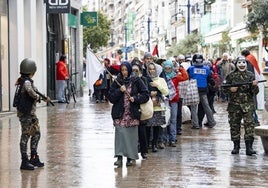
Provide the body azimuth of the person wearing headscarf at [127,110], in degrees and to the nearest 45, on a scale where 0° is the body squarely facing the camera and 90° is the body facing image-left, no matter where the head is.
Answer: approximately 0°

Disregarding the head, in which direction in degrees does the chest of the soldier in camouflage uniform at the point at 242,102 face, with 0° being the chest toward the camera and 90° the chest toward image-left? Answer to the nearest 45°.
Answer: approximately 0°

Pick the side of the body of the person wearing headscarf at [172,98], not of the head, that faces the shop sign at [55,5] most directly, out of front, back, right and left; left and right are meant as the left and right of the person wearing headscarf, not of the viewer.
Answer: right

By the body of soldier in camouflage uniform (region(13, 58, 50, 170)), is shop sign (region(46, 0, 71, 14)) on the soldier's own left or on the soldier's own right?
on the soldier's own left

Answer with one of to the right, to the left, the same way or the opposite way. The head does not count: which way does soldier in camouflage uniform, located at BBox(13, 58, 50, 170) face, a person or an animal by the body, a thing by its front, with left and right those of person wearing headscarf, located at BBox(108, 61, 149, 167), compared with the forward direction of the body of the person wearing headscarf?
to the left

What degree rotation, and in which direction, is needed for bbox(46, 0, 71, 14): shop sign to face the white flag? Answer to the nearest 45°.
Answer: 0° — it already faces it

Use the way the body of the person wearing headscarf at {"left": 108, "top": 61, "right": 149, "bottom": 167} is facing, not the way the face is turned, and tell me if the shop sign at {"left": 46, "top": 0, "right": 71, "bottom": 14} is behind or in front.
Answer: behind

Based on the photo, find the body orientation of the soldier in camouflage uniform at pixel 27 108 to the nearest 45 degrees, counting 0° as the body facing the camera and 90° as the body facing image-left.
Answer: approximately 270°

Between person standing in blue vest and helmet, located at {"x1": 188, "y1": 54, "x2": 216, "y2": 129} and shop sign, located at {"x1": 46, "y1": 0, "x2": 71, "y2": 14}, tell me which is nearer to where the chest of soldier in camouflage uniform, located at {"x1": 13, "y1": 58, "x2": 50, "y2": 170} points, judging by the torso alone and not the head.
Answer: the person standing in blue vest and helmet
